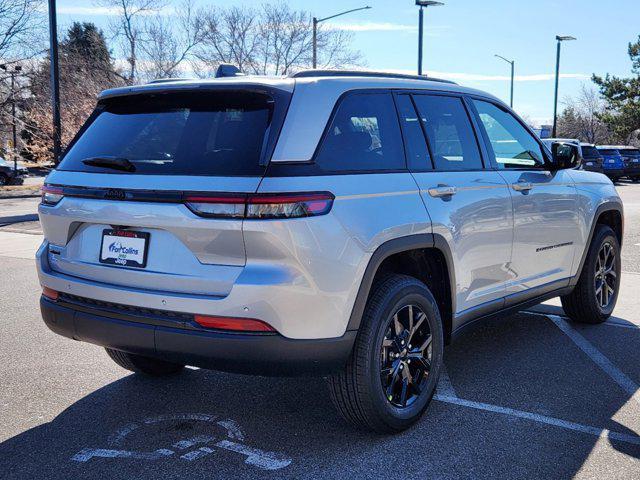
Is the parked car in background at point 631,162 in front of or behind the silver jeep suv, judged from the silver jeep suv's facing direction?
in front

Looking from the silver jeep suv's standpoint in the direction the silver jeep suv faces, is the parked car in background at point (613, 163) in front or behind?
in front

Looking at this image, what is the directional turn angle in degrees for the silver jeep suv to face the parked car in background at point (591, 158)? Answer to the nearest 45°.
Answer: approximately 45° to its left

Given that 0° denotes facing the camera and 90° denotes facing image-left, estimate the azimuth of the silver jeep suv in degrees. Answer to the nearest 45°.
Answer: approximately 225°

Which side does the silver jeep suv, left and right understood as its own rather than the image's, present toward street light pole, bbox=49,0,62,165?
left

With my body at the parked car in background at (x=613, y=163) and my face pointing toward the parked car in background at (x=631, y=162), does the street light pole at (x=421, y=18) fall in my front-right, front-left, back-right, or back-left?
back-left
